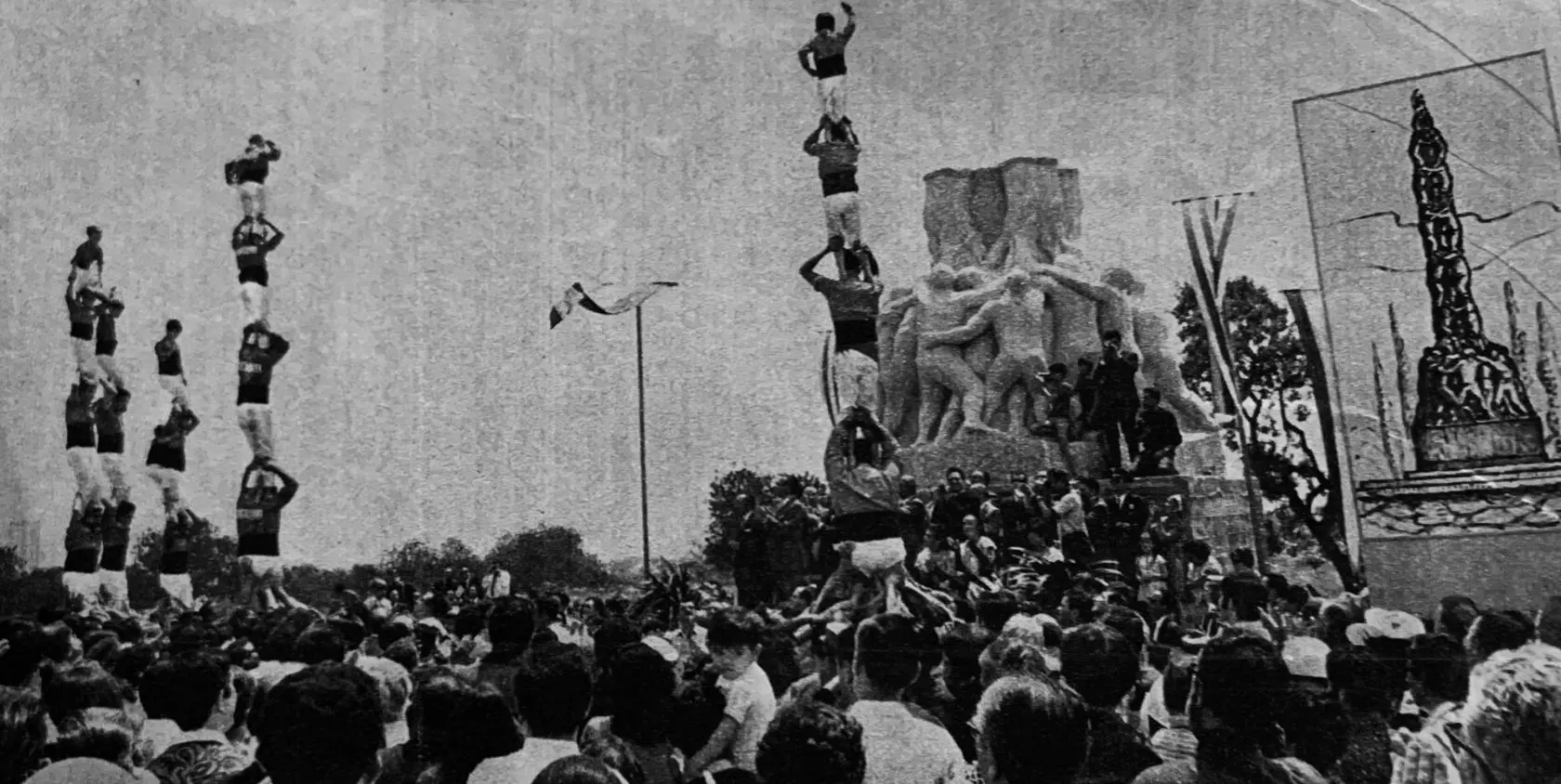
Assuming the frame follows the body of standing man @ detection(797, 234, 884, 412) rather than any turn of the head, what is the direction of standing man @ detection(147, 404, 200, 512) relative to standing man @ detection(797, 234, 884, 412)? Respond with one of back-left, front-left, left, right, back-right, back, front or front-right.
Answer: left

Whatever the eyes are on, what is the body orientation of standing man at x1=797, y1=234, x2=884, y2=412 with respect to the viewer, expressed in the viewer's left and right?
facing away from the viewer

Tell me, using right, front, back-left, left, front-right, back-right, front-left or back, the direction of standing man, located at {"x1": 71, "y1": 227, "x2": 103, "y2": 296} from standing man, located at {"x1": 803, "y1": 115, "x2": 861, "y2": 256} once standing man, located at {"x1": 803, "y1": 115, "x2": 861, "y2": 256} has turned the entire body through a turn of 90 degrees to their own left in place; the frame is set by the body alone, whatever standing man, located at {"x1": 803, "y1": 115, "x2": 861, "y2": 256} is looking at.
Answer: front

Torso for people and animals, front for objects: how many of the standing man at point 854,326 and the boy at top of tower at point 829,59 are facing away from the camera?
2

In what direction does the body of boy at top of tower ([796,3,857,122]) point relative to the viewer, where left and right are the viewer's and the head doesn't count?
facing away from the viewer

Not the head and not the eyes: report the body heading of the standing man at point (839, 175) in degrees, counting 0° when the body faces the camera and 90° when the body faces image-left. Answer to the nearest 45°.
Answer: approximately 180°

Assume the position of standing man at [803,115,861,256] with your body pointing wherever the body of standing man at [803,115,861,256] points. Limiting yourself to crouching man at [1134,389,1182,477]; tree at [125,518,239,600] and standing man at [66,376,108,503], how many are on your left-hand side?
2

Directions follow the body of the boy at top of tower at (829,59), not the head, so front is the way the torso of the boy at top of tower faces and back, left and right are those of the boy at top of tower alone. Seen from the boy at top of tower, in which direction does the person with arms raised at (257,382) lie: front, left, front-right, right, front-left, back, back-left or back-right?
left

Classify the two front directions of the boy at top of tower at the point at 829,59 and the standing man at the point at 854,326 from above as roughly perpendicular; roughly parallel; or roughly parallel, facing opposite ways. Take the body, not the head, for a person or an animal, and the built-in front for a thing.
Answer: roughly parallel

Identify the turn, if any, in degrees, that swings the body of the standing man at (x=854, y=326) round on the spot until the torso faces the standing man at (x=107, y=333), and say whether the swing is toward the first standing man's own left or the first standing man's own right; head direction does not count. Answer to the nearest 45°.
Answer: approximately 90° to the first standing man's own left
